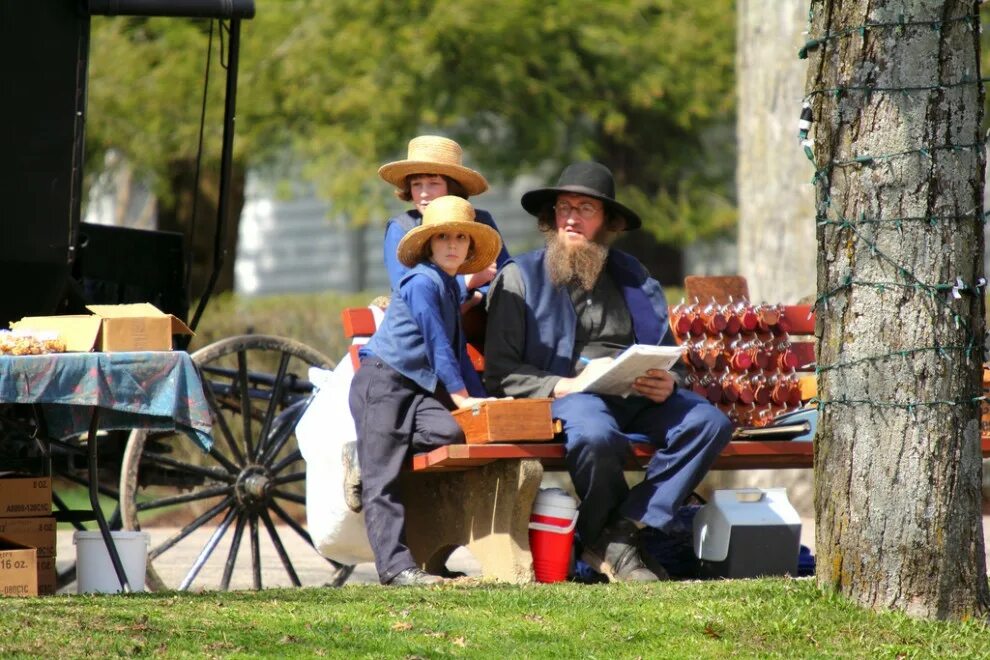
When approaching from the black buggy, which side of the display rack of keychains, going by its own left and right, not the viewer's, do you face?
right

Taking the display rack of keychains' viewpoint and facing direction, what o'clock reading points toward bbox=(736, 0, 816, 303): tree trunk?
The tree trunk is roughly at 6 o'clock from the display rack of keychains.
